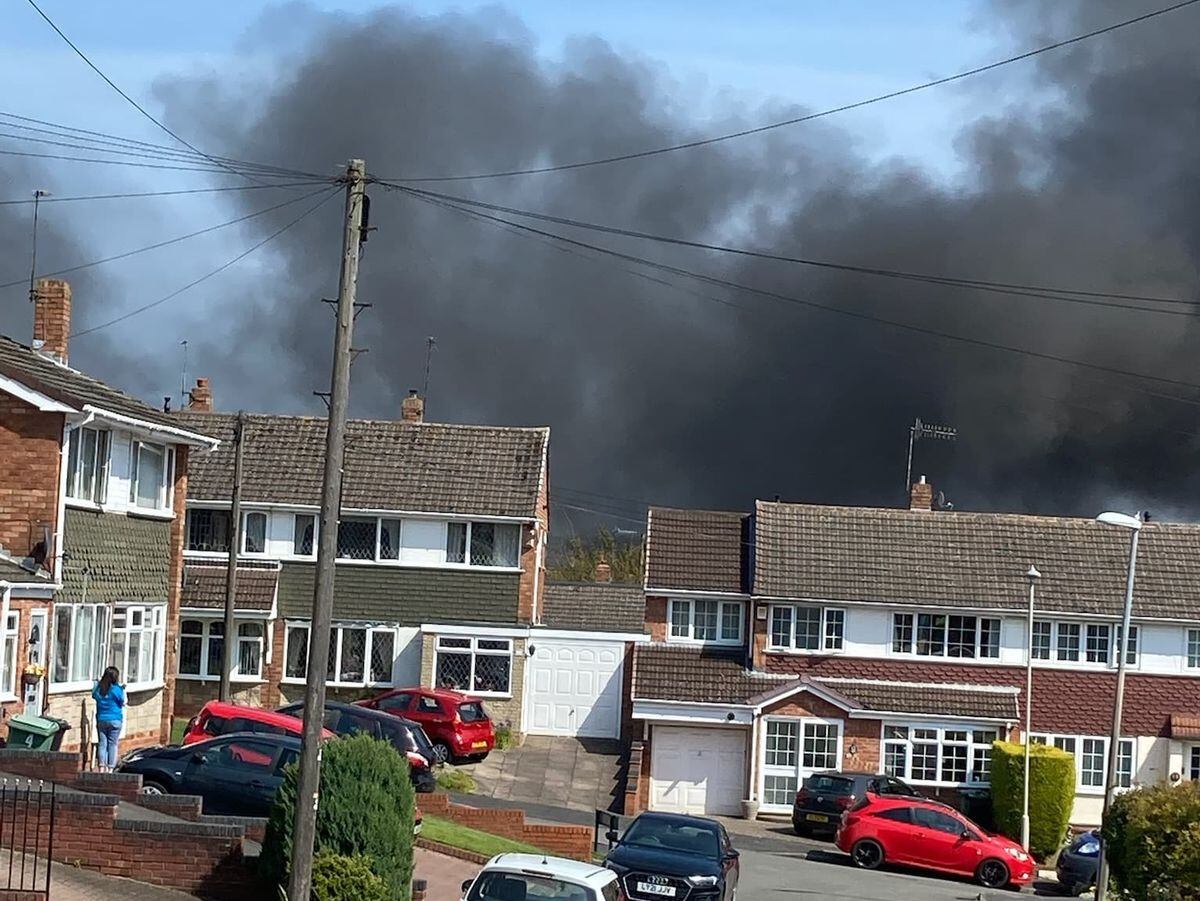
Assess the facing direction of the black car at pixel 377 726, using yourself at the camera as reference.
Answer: facing away from the viewer and to the left of the viewer

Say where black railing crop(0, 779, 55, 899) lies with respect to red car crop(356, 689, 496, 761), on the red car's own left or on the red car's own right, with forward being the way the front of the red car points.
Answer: on the red car's own left

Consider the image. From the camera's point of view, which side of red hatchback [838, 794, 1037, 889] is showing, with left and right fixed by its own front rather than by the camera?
right

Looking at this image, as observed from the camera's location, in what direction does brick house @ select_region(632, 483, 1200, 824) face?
facing the viewer

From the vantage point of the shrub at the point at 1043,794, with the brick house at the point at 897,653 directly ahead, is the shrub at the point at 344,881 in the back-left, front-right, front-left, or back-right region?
back-left

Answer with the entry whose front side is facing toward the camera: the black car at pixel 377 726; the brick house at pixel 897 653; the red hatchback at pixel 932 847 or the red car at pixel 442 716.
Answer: the brick house

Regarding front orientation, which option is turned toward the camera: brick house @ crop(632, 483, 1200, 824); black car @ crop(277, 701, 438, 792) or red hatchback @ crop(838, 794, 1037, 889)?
the brick house

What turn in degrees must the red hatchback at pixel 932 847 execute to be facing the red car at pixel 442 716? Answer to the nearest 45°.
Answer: approximately 180°

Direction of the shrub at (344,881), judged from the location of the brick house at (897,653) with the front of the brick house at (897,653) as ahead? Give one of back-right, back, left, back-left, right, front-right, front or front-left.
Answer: front
